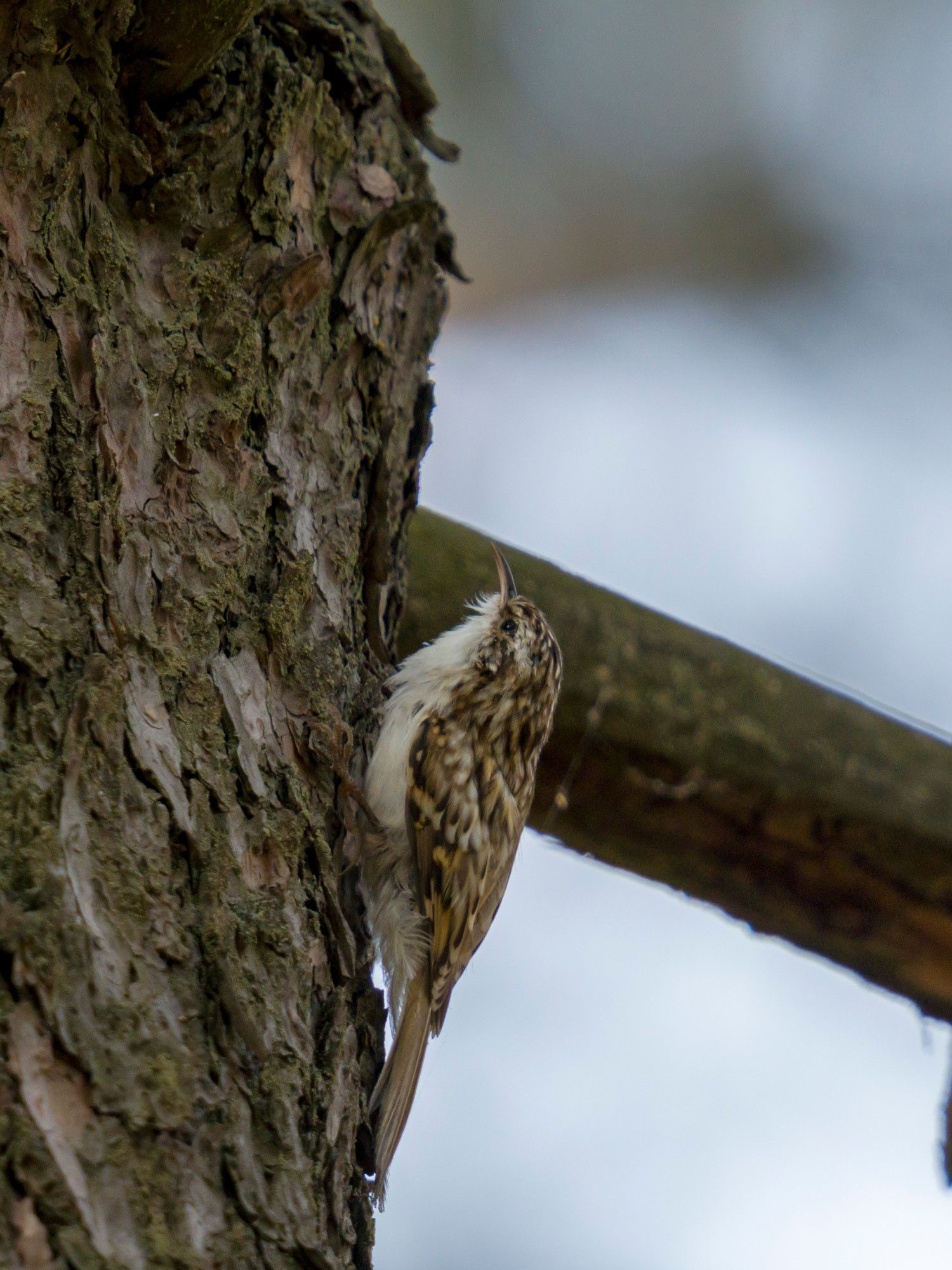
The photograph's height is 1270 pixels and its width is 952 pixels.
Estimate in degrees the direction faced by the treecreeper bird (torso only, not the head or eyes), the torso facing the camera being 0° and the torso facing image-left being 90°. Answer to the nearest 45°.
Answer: approximately 90°
